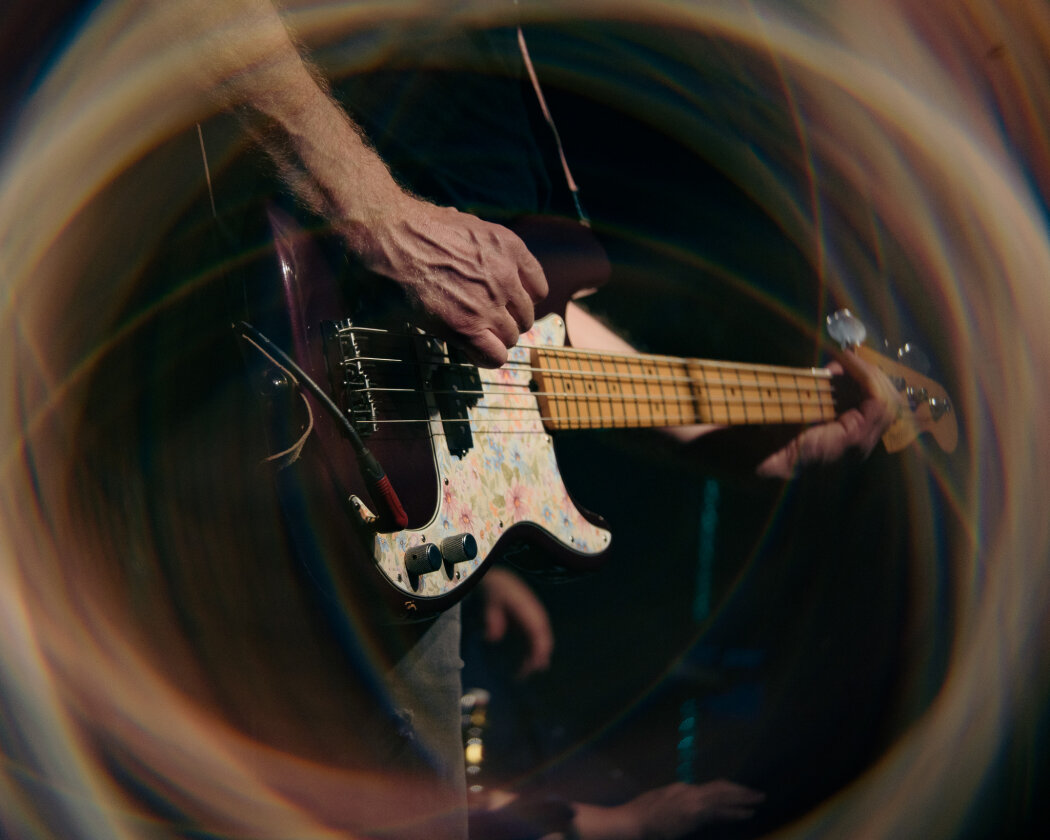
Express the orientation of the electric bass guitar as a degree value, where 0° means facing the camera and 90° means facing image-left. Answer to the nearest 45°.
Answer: approximately 315°
